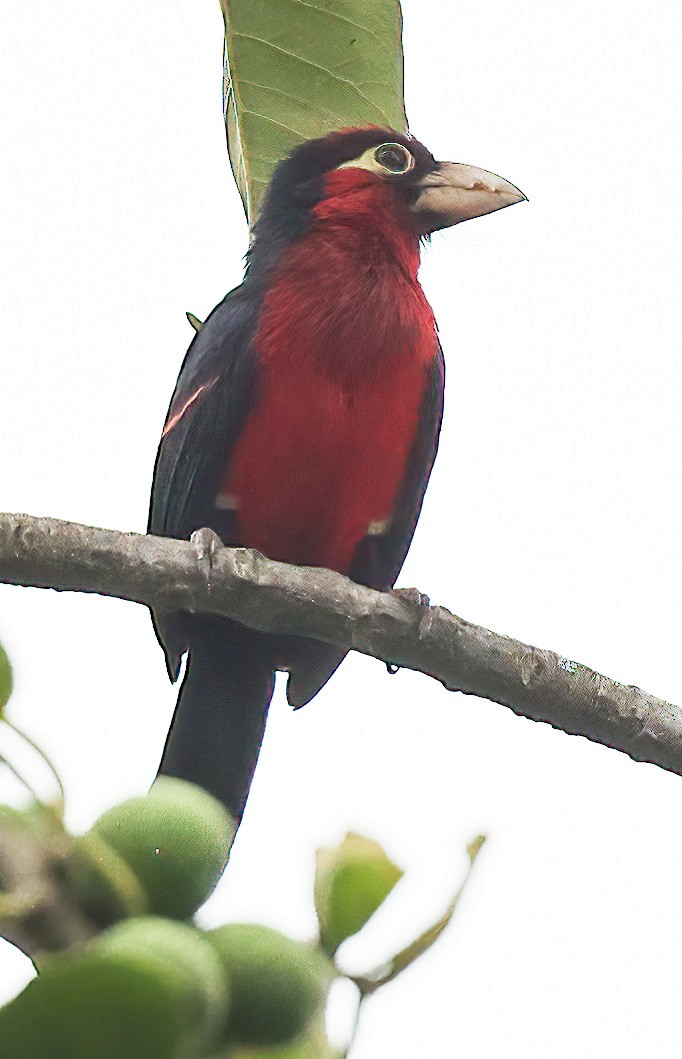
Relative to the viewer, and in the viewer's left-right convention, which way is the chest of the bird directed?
facing the viewer and to the right of the viewer

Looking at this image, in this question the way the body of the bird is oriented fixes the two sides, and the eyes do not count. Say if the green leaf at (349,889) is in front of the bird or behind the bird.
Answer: in front

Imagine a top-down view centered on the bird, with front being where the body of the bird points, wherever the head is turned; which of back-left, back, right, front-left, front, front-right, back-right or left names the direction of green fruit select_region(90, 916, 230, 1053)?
front-right

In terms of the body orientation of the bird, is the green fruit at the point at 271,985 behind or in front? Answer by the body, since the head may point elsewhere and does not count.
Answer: in front

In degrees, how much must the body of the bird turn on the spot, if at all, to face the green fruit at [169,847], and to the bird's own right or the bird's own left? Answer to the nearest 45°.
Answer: approximately 45° to the bird's own right

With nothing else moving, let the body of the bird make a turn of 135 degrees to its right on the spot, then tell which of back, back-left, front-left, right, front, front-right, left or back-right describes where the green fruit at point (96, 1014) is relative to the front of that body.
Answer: left
